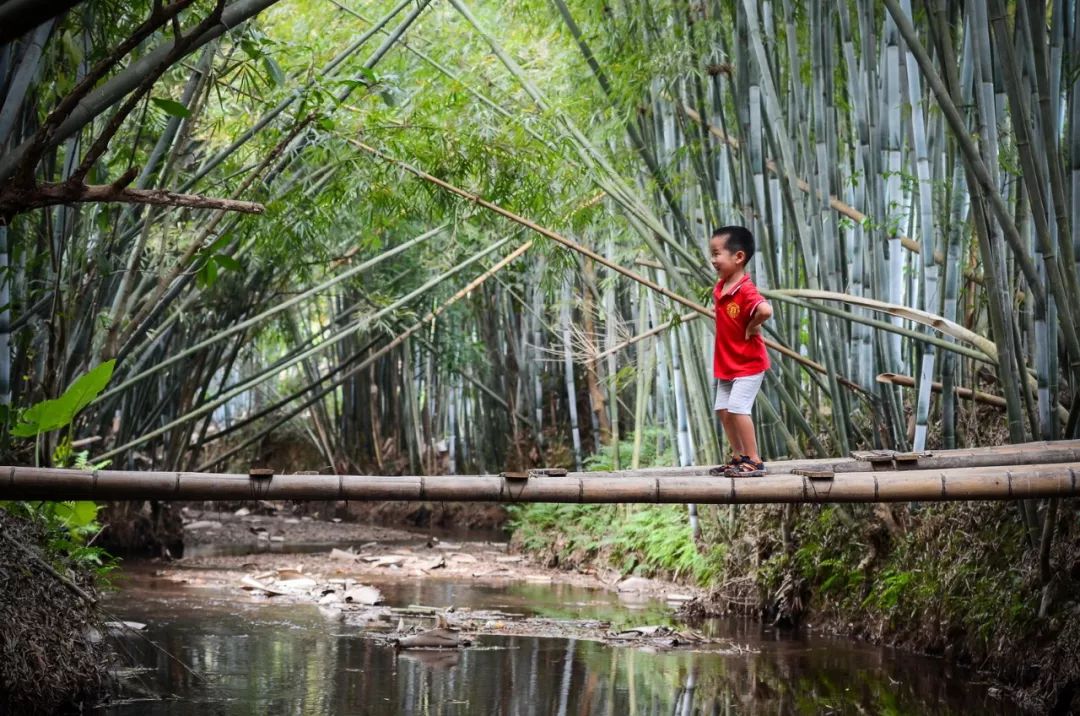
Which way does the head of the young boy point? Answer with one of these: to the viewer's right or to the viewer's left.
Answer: to the viewer's left

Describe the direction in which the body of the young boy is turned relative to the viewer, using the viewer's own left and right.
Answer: facing to the left of the viewer

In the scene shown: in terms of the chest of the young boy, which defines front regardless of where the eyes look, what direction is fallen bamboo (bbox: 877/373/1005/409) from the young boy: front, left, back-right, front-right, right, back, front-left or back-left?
back-right
